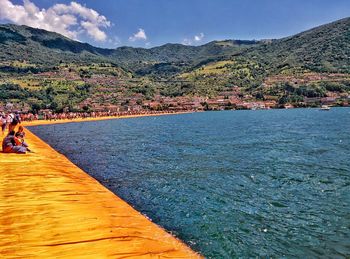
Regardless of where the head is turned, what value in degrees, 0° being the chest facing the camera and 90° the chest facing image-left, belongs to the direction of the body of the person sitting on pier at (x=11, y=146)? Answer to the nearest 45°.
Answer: approximately 270°
